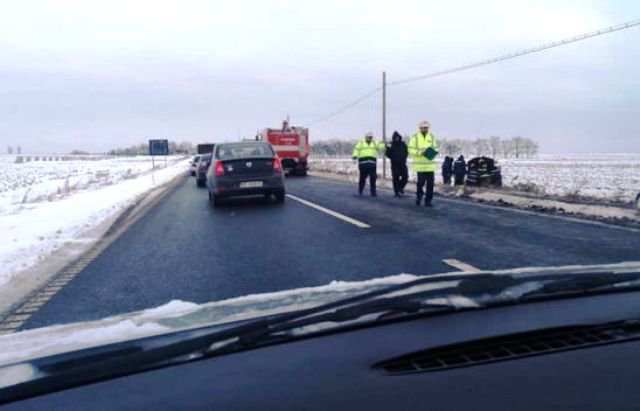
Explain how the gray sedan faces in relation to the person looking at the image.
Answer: facing away from the viewer

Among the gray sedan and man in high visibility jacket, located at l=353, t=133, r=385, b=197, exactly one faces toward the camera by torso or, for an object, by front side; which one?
the man in high visibility jacket

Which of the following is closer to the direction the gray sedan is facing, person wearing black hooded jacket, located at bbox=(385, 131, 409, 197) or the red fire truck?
the red fire truck

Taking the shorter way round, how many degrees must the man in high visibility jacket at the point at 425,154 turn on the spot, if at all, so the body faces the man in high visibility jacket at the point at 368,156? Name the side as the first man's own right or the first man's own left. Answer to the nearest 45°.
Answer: approximately 135° to the first man's own right

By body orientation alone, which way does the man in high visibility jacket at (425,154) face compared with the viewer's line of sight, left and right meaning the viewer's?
facing the viewer

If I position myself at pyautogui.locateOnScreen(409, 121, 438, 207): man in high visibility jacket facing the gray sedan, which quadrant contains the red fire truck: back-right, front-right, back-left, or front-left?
front-right

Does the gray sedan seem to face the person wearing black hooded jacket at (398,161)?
no

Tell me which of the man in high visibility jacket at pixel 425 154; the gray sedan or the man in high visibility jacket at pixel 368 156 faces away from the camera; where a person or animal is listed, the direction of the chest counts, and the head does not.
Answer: the gray sedan

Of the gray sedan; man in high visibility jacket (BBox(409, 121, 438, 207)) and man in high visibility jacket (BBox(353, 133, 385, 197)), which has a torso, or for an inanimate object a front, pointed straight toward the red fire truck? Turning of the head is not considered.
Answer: the gray sedan

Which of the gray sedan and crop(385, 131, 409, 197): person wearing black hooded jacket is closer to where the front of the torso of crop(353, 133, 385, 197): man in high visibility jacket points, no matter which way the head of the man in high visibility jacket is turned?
the gray sedan

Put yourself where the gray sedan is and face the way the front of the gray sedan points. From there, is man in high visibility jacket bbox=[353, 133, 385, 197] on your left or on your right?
on your right

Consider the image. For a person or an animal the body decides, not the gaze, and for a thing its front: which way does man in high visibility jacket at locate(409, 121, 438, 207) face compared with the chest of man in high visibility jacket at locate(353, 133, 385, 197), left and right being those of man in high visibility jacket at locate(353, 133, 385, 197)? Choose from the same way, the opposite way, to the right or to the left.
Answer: the same way

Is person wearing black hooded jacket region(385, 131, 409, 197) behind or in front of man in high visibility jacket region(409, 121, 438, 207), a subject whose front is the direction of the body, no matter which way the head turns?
behind

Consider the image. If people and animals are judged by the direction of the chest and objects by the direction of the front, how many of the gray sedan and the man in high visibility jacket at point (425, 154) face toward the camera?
1

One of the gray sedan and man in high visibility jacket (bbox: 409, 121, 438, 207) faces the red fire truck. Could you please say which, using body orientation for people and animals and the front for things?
the gray sedan

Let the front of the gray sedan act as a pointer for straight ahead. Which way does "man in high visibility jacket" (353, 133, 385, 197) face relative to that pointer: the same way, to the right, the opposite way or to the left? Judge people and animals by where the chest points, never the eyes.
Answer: the opposite way

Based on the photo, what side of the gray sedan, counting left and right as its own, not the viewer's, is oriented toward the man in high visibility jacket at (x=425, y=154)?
right

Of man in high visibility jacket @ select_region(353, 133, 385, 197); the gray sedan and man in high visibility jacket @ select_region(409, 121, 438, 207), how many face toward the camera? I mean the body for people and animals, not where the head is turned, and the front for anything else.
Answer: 2

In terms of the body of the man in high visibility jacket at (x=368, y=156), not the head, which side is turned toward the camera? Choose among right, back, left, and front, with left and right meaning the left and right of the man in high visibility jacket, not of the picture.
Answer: front

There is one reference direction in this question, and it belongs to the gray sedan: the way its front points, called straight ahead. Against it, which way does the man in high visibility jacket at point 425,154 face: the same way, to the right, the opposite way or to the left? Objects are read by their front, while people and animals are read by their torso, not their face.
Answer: the opposite way
